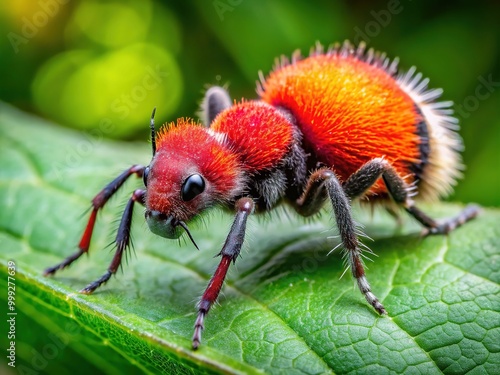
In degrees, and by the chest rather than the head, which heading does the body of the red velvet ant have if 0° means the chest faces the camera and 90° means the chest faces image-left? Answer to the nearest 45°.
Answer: approximately 45°
